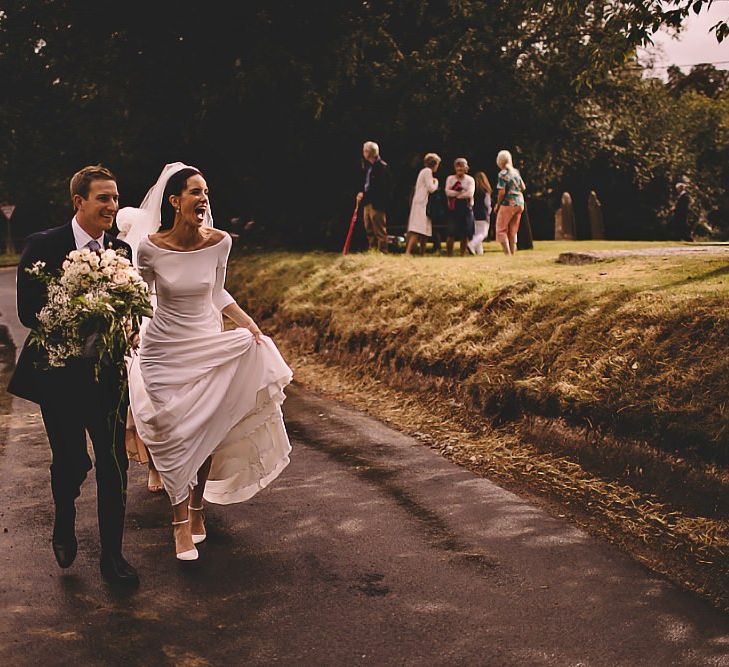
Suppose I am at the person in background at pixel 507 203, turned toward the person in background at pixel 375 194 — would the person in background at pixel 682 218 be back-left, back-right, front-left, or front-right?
back-right

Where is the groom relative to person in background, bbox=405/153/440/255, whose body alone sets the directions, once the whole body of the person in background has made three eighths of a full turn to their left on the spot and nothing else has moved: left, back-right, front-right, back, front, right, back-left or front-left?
back-left

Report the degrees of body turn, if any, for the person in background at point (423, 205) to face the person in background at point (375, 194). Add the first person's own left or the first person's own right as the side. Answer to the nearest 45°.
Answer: approximately 135° to the first person's own right
